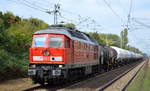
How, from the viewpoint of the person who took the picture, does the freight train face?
facing the viewer and to the left of the viewer
